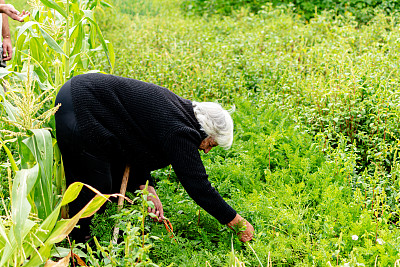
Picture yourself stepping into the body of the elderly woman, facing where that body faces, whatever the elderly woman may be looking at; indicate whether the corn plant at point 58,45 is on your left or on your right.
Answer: on your left

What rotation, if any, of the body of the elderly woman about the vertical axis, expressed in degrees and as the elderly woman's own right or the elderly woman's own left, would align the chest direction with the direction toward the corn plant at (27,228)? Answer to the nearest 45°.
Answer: approximately 135° to the elderly woman's own right

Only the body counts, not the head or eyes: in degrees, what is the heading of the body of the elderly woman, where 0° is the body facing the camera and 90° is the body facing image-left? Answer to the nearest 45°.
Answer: approximately 270°

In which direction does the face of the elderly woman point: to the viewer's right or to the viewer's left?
to the viewer's right
